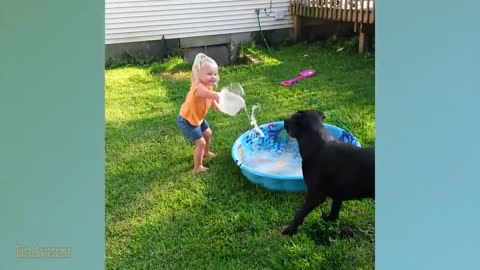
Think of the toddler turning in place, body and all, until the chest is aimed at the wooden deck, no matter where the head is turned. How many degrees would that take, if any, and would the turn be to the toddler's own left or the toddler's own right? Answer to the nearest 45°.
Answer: approximately 90° to the toddler's own left

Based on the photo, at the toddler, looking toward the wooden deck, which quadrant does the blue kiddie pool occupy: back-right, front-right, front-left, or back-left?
front-right

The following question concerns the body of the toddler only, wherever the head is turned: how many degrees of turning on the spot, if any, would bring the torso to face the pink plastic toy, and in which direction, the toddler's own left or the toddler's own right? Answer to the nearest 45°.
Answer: approximately 90° to the toddler's own left

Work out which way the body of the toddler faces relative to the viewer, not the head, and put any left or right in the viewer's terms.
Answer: facing the viewer and to the right of the viewer

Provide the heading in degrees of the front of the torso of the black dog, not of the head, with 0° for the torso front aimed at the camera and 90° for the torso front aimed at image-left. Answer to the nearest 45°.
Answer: approximately 90°
